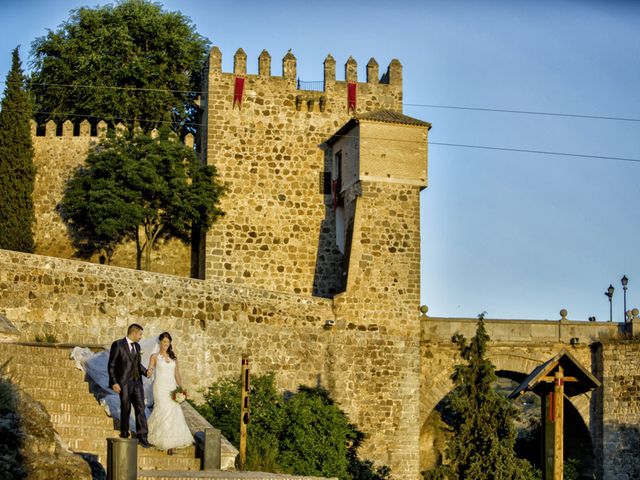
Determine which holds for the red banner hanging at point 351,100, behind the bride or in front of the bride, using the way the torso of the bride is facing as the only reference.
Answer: behind

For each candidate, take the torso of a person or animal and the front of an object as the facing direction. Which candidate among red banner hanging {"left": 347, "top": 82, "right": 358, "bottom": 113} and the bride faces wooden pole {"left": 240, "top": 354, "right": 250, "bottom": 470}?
the red banner hanging

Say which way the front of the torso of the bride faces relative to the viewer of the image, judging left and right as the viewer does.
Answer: facing the viewer

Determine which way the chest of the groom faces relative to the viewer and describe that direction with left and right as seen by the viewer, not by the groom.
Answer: facing the viewer and to the right of the viewer

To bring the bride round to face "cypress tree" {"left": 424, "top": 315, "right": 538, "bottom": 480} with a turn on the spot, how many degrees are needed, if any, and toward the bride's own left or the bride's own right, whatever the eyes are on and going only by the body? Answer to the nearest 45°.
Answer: approximately 135° to the bride's own left

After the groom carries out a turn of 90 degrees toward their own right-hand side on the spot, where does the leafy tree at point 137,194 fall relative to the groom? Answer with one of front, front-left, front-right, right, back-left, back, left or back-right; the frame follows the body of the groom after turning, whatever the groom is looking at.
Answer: back-right

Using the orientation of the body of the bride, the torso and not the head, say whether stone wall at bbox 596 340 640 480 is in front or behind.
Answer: behind

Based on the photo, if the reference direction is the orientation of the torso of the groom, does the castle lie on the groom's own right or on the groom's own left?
on the groom's own left

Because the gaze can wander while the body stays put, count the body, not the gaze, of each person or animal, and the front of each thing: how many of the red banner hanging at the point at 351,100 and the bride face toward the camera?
2

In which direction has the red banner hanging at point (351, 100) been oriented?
toward the camera

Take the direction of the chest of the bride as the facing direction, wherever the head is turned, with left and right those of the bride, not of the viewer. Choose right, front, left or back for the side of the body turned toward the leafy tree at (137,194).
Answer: back

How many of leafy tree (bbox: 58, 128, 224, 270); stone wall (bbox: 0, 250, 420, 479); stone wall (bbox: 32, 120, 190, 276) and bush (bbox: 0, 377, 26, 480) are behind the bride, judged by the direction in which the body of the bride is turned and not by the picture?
3

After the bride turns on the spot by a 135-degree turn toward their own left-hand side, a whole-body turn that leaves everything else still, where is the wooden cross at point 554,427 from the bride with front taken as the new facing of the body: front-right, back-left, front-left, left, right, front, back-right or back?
front-right

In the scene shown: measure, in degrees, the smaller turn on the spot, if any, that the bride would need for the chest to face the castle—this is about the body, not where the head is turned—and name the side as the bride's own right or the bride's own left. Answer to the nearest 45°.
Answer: approximately 180°
